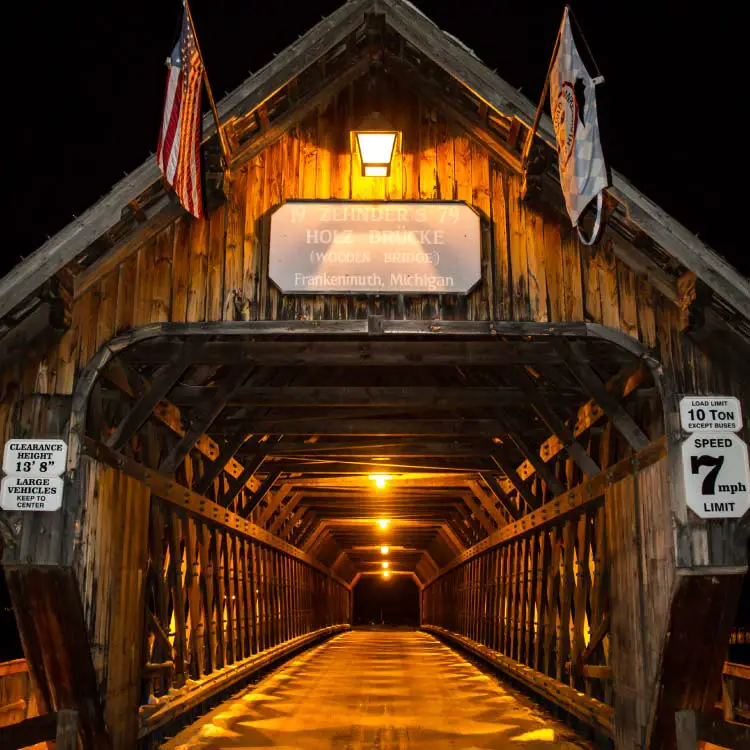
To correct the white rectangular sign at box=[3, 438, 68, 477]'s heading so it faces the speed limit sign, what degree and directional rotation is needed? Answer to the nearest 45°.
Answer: approximately 90° to its left

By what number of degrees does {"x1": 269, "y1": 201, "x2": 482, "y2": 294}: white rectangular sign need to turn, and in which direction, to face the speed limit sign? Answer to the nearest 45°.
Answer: approximately 90° to its left

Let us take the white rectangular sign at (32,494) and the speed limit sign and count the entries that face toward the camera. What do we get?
2

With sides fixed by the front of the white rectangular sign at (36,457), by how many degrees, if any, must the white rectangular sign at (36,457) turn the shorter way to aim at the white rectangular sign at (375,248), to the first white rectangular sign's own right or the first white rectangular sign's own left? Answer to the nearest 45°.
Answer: approximately 90° to the first white rectangular sign's own left

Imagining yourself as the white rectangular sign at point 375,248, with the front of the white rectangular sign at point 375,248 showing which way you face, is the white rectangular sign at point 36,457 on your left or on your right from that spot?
on your right

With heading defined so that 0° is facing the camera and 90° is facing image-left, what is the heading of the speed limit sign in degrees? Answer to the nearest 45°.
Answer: approximately 0°

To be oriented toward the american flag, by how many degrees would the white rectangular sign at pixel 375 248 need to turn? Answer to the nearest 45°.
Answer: approximately 45° to its right

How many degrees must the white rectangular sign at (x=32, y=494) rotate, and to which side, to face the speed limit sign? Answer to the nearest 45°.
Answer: approximately 90° to its left
